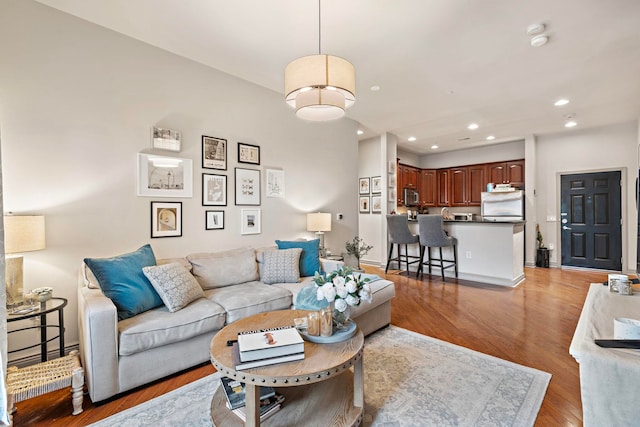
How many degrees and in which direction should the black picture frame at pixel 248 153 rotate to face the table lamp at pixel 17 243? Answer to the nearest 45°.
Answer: approximately 90° to its right

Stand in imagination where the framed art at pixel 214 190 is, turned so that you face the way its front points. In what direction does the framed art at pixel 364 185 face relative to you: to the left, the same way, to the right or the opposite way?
to the right

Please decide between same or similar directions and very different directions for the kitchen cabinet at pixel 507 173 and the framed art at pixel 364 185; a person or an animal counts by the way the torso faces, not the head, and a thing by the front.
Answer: same or similar directions

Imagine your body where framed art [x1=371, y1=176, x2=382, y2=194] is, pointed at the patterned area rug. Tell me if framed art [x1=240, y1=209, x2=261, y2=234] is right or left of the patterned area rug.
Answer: right

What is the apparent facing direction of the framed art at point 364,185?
toward the camera

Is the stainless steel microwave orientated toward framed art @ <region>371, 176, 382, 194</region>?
no

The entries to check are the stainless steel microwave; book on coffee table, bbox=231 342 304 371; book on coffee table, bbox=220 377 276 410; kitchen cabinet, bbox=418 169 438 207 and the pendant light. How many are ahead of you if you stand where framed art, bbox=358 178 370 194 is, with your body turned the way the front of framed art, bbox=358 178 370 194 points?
3

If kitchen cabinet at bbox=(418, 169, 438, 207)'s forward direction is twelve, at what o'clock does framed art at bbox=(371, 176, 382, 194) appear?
The framed art is roughly at 1 o'clock from the kitchen cabinet.

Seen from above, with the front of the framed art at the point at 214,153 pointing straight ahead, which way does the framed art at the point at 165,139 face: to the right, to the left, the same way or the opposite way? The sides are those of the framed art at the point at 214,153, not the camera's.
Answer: the same way

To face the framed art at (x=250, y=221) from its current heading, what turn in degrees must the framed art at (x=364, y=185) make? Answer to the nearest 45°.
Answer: approximately 45° to its right

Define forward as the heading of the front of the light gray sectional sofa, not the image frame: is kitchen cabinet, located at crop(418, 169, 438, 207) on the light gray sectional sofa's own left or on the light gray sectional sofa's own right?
on the light gray sectional sofa's own left

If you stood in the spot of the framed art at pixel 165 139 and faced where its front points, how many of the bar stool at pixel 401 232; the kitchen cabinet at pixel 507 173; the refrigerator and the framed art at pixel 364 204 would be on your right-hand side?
0

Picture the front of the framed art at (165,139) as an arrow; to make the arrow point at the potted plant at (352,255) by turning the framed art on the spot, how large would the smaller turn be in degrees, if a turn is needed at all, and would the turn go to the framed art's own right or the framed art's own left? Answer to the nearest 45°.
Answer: approximately 45° to the framed art's own left

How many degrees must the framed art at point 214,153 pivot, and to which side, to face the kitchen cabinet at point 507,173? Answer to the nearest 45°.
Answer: approximately 45° to its left

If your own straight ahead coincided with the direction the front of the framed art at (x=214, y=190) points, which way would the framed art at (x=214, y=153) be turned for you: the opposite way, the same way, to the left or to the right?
the same way

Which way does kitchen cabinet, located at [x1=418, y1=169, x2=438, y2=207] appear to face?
toward the camera

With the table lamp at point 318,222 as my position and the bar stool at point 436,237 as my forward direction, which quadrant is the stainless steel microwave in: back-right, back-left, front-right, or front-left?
front-left

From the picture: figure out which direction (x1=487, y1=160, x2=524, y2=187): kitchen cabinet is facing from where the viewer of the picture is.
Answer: facing the viewer

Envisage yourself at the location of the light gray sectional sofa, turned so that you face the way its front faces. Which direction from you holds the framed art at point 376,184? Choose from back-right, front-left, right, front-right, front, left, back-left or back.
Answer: left

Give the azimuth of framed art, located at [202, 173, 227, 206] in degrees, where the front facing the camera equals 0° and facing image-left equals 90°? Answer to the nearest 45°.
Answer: approximately 315°

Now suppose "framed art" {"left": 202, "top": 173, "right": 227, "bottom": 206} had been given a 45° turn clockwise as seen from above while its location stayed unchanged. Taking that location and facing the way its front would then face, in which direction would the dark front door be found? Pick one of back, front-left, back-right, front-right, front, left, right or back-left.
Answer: left

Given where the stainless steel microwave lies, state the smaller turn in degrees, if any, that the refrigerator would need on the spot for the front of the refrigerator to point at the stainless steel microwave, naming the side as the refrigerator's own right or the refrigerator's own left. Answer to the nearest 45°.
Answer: approximately 90° to the refrigerator's own right

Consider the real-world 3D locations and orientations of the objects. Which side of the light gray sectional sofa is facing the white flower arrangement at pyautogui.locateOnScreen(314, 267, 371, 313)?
front
